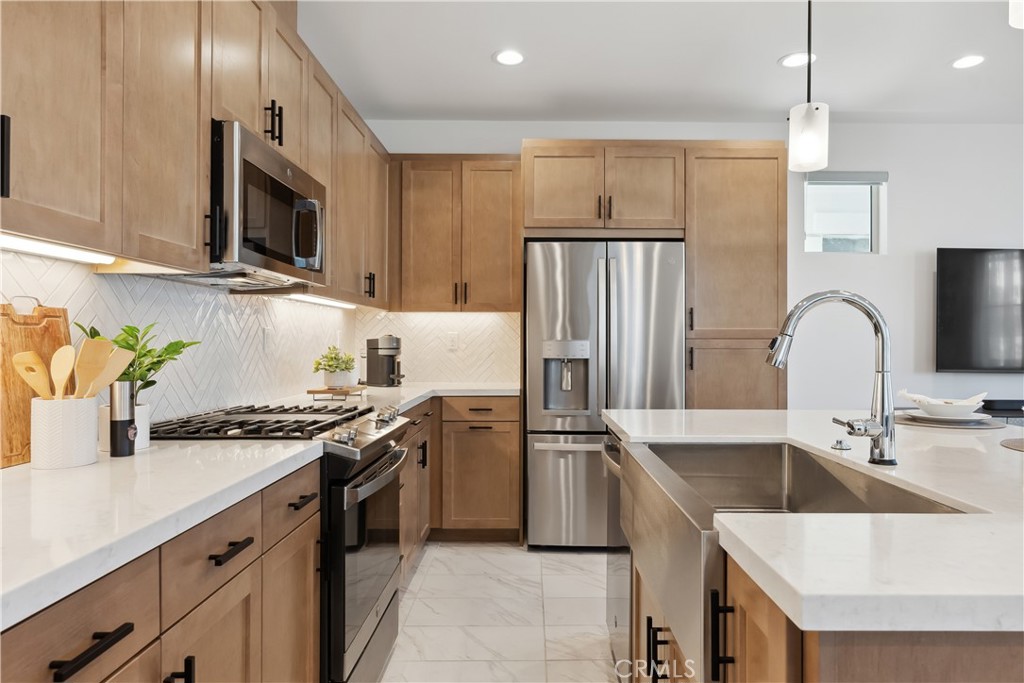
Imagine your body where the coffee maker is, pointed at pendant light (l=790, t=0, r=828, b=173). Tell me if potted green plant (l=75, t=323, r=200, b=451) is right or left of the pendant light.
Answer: right

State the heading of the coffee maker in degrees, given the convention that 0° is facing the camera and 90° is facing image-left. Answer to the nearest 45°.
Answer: approximately 315°

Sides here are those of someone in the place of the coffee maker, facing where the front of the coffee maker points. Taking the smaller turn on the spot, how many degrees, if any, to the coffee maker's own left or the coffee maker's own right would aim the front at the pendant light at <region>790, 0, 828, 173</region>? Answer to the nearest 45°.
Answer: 0° — it already faces it

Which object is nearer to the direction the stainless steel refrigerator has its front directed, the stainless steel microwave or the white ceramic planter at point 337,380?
the stainless steel microwave

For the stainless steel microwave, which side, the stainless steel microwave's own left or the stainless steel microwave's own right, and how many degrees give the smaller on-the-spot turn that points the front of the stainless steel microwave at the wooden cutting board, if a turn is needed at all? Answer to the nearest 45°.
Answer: approximately 90° to the stainless steel microwave's own right

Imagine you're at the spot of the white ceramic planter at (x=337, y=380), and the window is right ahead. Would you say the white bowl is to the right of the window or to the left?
right

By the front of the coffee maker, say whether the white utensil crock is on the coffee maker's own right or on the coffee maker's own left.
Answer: on the coffee maker's own right

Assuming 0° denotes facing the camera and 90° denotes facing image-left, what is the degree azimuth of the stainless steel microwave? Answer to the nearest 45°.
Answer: approximately 315°
